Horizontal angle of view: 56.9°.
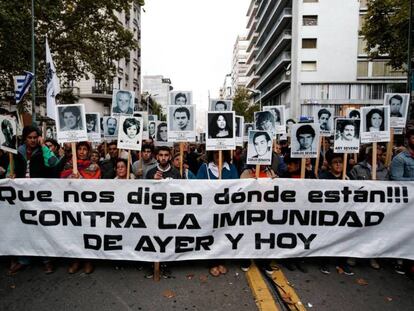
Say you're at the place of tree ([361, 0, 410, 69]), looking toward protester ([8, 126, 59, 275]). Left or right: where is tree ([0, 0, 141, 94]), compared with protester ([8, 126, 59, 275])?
right

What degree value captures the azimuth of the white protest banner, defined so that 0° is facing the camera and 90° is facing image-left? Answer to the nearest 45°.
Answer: approximately 0°

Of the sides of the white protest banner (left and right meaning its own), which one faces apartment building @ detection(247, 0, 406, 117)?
back

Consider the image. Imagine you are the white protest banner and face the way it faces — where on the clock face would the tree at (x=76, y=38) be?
The tree is roughly at 5 o'clock from the white protest banner.

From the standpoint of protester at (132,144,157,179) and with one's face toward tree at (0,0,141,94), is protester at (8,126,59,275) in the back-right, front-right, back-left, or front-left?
back-left

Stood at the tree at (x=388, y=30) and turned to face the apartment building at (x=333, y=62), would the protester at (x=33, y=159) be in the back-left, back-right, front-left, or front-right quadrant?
back-left

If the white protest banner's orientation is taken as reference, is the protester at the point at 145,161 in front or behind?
behind

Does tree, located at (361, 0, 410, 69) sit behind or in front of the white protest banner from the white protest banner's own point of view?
behind

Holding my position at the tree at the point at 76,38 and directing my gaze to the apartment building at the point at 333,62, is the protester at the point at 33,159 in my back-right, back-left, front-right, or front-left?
back-right
